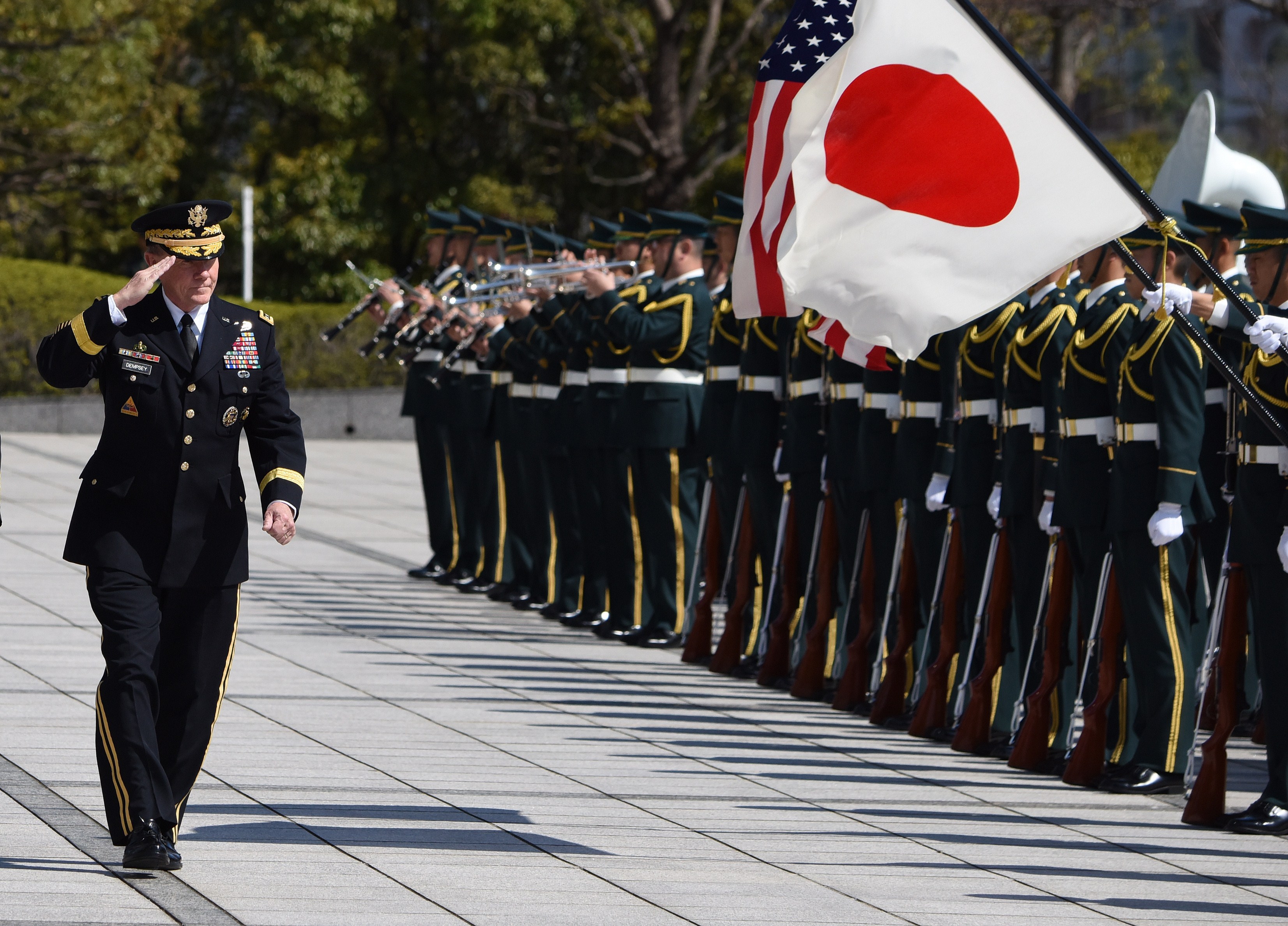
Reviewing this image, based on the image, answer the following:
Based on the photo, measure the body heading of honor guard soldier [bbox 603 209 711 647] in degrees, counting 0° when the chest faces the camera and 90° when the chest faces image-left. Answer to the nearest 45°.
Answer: approximately 90°

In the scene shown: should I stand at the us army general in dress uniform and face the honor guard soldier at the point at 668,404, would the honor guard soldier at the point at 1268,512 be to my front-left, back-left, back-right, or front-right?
front-right

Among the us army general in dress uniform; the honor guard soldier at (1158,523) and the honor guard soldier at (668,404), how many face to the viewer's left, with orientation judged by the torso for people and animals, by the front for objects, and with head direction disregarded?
2

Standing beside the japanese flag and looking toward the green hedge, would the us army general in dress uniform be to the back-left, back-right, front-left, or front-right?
front-left

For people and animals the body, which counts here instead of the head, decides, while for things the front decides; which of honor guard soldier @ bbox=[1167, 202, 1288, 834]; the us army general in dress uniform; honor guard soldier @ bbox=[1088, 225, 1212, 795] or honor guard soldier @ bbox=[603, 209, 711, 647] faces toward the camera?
the us army general in dress uniform

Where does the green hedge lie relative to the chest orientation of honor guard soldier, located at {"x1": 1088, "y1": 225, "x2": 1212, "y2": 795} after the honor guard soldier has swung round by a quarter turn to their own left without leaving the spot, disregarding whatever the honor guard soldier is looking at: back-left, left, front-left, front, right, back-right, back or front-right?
back-right

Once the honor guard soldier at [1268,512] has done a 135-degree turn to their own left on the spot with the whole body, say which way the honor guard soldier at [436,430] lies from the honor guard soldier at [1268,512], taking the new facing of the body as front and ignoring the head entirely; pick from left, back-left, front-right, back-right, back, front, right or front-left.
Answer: back

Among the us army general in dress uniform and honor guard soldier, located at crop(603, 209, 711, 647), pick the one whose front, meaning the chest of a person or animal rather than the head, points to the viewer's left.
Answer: the honor guard soldier

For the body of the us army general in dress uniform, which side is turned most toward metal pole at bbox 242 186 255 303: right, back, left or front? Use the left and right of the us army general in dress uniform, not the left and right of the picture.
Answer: back

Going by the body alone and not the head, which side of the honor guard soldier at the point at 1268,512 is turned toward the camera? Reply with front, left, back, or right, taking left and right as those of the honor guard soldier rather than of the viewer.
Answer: left

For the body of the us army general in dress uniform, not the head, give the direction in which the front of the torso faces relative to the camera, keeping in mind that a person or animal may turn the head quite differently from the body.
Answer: toward the camera

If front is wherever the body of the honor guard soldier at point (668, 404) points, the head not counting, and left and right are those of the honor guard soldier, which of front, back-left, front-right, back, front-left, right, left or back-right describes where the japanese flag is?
left

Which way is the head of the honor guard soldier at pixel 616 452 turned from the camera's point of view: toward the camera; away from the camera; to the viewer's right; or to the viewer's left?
to the viewer's left

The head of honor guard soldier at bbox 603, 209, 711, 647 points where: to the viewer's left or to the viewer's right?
to the viewer's left

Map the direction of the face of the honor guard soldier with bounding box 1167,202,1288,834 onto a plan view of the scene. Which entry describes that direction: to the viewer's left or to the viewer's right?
to the viewer's left

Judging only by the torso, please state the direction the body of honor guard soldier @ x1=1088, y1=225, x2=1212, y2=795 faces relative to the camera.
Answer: to the viewer's left

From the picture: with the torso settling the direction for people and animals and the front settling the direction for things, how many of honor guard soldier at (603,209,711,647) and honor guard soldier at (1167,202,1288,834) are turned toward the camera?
0

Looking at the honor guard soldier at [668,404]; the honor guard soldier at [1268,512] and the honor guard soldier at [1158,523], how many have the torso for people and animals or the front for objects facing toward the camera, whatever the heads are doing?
0
